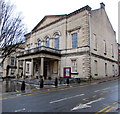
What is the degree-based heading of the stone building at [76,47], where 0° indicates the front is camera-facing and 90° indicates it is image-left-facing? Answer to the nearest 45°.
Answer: approximately 45°
